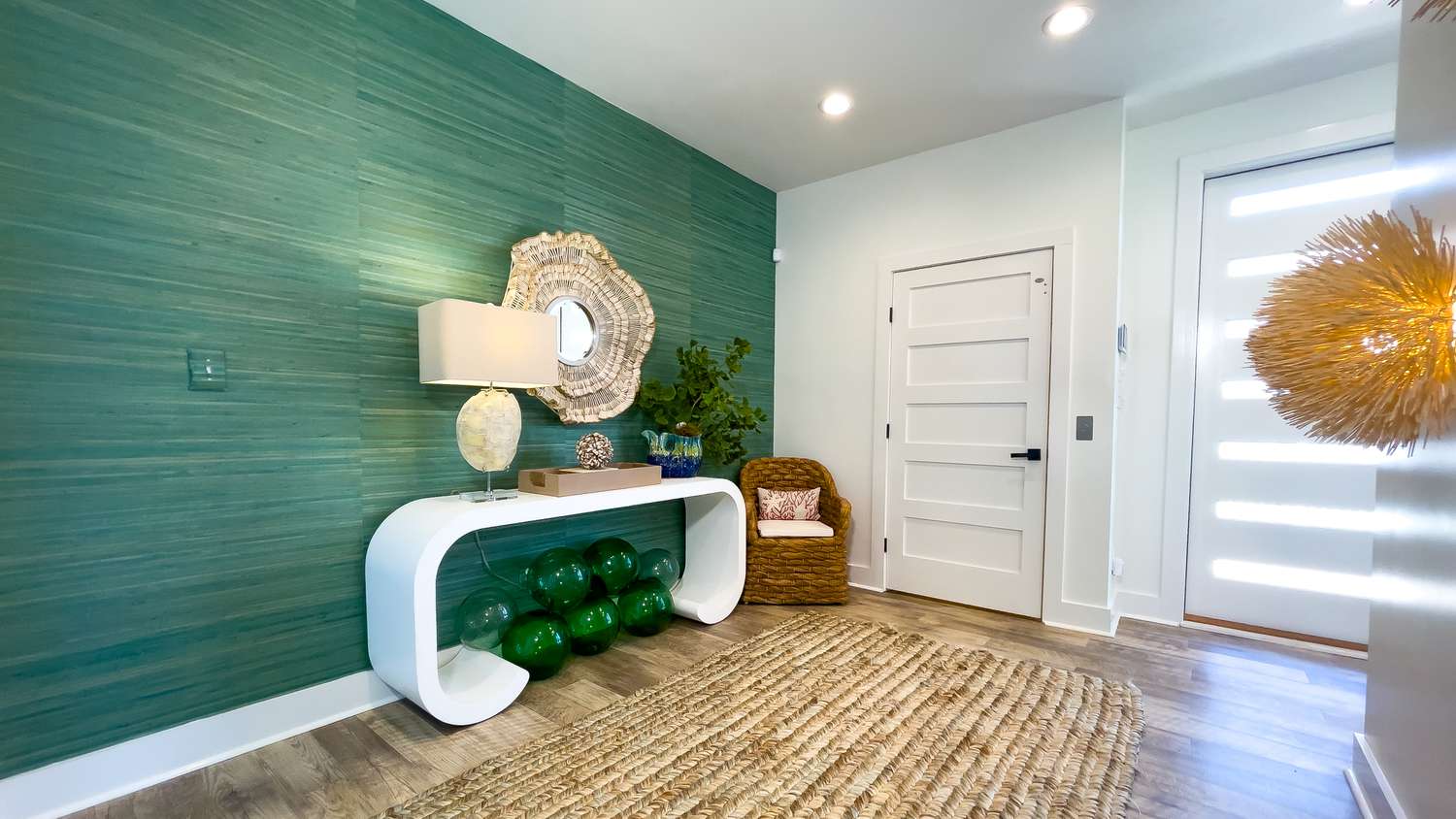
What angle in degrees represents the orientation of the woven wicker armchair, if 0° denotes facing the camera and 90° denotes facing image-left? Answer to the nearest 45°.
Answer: approximately 0°

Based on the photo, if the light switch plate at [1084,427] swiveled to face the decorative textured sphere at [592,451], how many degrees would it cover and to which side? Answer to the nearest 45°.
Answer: approximately 45° to its right

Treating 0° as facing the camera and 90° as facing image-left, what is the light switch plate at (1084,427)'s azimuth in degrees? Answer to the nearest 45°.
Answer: approximately 0°

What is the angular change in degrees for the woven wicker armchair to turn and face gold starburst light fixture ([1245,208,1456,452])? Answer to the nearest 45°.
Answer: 0° — it already faces it

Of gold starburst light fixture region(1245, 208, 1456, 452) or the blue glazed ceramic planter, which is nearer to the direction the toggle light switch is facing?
the gold starburst light fixture

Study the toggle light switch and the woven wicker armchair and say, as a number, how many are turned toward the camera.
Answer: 2

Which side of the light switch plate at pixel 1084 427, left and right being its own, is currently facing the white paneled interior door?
right
